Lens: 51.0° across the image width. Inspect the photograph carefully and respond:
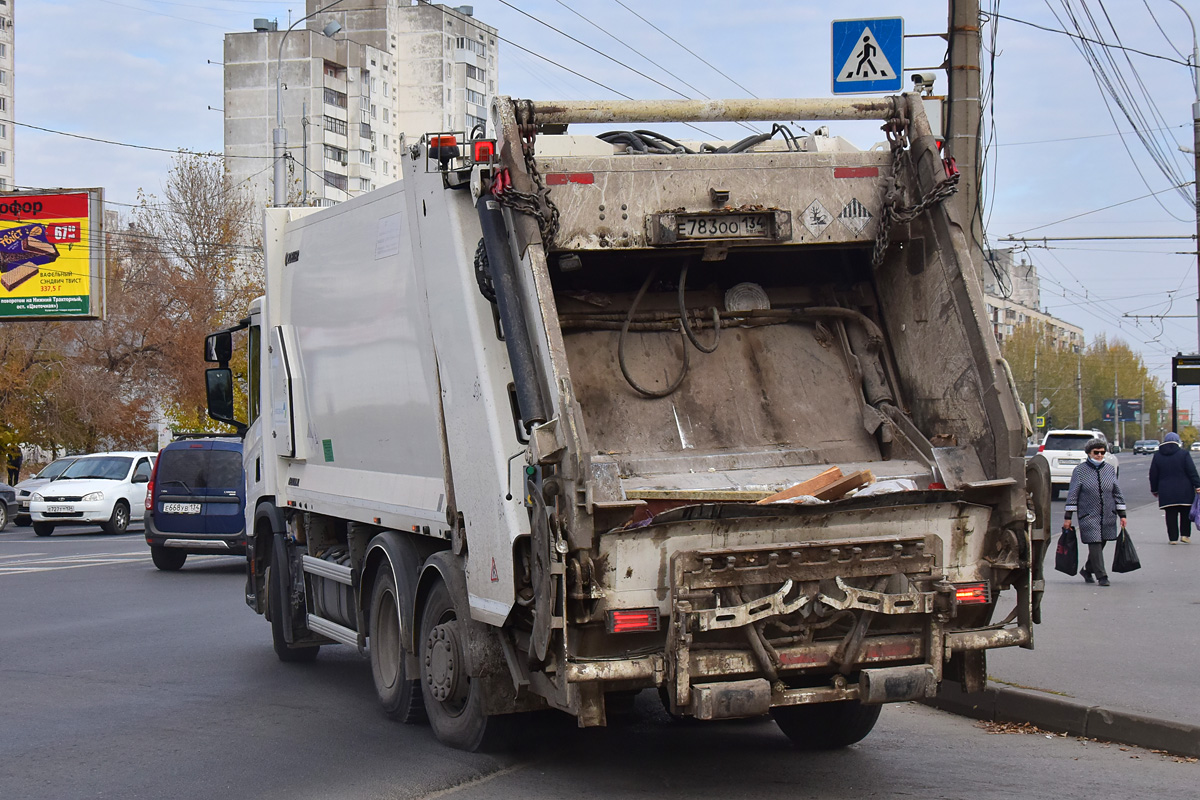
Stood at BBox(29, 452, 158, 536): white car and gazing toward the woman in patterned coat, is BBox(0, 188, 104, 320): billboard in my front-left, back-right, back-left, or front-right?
back-left

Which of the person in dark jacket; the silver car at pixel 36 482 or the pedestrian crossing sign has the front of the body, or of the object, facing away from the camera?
the person in dark jacket

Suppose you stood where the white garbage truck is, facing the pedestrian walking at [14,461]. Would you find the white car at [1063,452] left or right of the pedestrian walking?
right

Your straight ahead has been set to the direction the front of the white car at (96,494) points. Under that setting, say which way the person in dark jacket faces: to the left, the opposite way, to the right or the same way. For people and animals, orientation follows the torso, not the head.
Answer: the opposite way

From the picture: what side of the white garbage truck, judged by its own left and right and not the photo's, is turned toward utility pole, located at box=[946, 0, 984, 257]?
right

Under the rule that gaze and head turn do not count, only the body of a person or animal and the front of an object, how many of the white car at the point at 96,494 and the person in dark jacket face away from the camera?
1

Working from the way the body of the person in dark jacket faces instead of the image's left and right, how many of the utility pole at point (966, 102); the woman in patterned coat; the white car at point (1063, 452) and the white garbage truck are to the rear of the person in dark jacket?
3

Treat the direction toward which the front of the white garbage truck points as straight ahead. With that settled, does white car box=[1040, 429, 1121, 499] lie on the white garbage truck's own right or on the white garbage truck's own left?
on the white garbage truck's own right

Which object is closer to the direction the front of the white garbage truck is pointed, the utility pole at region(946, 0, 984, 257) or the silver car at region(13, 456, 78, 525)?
the silver car

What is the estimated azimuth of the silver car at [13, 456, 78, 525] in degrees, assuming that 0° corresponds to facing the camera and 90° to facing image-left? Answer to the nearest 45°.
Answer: approximately 45°

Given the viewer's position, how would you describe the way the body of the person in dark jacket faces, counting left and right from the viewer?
facing away from the viewer

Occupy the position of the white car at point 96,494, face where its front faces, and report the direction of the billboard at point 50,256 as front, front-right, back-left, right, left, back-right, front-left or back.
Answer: back-right
